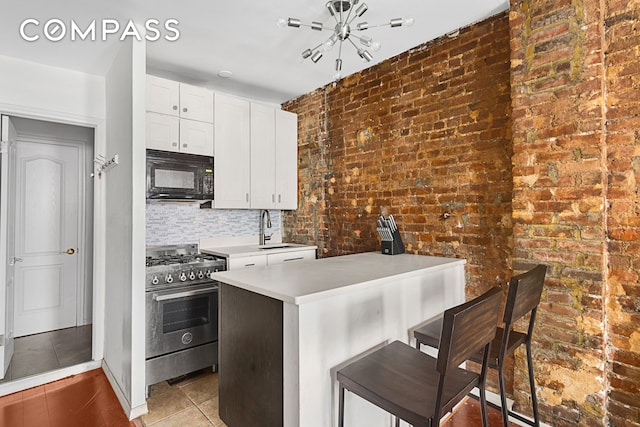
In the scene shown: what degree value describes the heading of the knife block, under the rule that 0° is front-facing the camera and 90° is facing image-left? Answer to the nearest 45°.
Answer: approximately 45°

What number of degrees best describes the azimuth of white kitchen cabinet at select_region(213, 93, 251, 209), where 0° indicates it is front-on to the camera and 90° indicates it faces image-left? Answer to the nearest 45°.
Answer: approximately 315°

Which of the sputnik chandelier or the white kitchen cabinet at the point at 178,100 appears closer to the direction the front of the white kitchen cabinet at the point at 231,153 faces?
the sputnik chandelier
